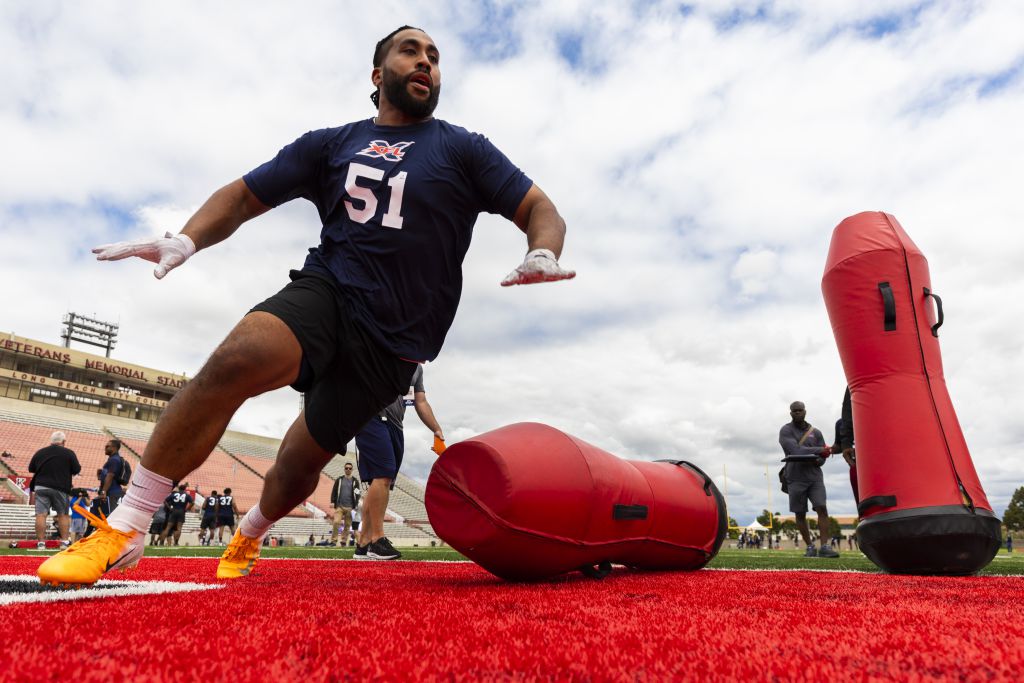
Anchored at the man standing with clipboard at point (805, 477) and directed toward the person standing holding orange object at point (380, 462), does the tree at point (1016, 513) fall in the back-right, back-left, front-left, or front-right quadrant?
back-right

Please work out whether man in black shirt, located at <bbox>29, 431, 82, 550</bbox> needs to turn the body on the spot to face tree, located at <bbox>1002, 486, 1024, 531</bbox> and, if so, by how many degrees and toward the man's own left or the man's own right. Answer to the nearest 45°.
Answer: approximately 90° to the man's own right

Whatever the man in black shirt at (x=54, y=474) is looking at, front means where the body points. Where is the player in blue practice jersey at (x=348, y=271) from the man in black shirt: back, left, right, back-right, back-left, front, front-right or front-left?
back

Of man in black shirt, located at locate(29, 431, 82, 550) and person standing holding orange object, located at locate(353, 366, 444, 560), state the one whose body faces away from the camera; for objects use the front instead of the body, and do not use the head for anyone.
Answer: the man in black shirt

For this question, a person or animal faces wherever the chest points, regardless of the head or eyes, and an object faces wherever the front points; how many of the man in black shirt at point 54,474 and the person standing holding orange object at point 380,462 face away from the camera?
1

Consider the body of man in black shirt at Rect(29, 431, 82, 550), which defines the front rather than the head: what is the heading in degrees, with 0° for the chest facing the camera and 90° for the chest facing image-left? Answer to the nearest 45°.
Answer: approximately 180°
